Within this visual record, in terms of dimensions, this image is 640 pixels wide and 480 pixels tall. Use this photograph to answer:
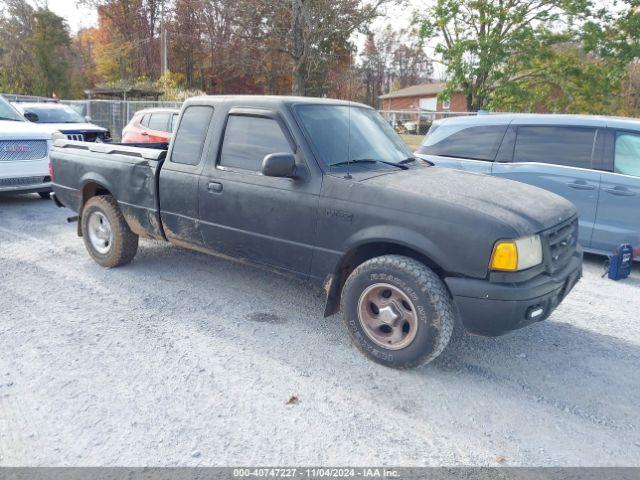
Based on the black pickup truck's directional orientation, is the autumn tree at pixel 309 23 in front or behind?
behind

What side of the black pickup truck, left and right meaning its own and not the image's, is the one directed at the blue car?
left

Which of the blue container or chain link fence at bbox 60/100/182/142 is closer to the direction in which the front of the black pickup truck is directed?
the blue container

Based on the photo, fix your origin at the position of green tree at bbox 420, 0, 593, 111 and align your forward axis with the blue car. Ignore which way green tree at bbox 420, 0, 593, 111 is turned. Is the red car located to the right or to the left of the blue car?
right

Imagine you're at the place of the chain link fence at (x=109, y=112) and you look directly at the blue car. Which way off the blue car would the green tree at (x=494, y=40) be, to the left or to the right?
left

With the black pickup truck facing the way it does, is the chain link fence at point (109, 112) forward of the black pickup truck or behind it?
behind

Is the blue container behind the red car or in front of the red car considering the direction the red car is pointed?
in front

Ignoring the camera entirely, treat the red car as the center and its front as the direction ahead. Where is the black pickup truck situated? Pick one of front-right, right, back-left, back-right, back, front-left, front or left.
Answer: front-right

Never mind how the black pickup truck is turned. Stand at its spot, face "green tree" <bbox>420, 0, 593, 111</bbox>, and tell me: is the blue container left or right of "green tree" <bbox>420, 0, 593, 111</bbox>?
right

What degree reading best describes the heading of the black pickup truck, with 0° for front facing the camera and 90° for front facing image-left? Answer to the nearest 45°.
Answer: approximately 315°
